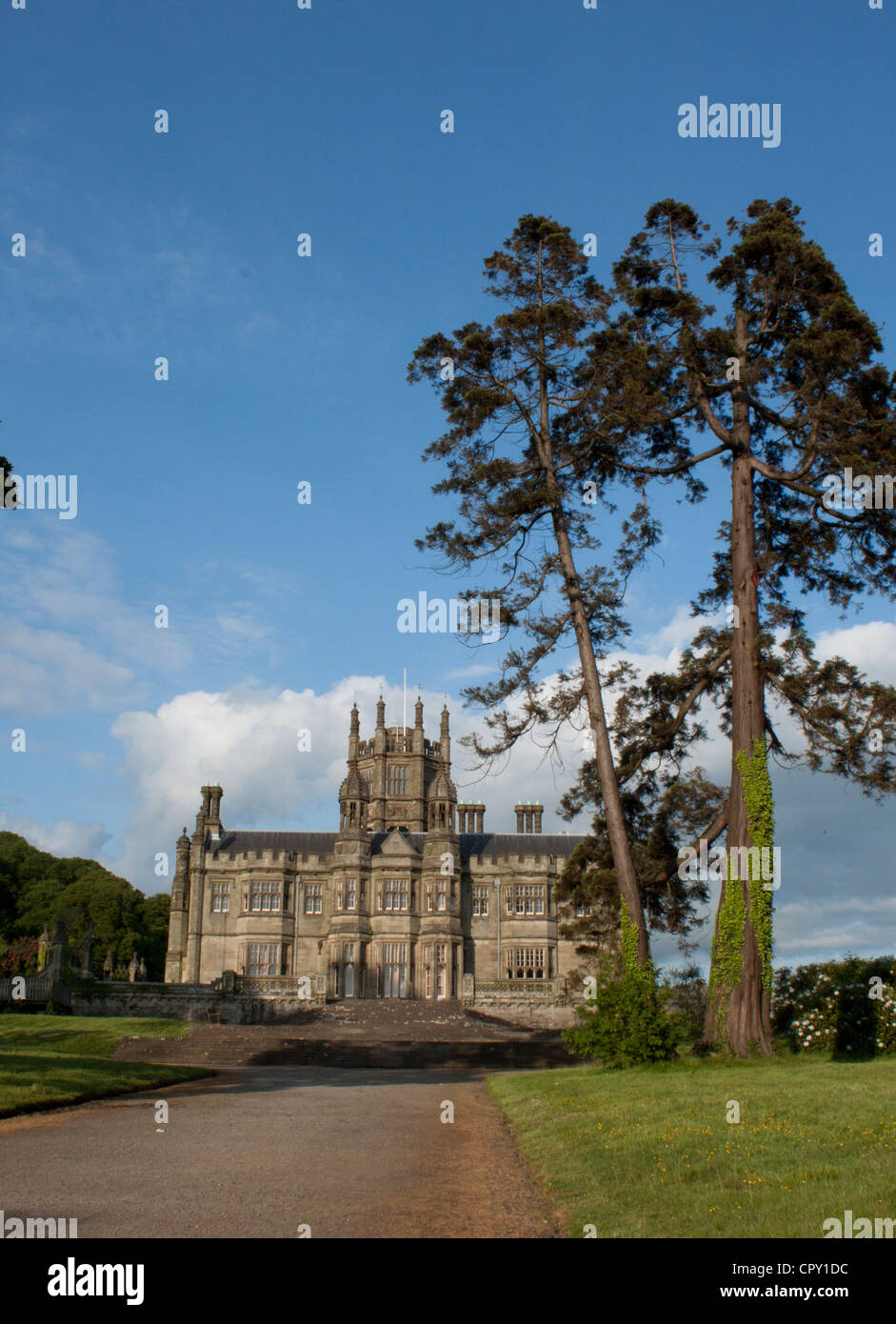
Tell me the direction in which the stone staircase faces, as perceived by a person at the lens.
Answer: facing the viewer

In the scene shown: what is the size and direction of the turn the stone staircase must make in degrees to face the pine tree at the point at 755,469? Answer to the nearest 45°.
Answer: approximately 45° to its left

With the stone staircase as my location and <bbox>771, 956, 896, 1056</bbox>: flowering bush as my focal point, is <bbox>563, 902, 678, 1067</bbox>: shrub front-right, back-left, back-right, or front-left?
front-right

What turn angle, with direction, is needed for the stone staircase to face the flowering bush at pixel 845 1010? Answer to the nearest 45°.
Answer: approximately 45° to its left

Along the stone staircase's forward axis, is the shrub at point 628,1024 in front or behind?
in front
